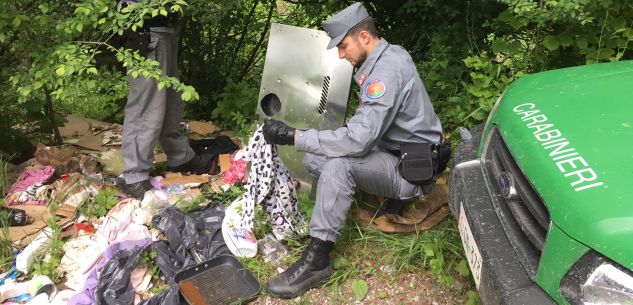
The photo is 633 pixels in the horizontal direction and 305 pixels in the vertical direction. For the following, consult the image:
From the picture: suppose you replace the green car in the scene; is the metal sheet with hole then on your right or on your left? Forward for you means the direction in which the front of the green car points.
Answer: on your right

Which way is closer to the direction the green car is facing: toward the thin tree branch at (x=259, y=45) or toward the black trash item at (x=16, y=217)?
the black trash item

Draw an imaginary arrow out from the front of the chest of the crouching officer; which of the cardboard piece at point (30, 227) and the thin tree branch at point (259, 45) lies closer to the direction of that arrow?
the cardboard piece

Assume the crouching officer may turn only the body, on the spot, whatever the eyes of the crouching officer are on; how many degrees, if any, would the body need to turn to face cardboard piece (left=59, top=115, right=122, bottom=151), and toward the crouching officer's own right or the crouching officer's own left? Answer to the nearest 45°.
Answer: approximately 45° to the crouching officer's own right

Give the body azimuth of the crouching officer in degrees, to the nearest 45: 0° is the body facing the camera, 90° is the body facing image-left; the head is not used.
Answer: approximately 90°

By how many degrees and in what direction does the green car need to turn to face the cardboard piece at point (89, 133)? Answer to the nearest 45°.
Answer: approximately 45° to its right

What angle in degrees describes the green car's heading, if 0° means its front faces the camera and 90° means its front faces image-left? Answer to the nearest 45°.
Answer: approximately 45°
